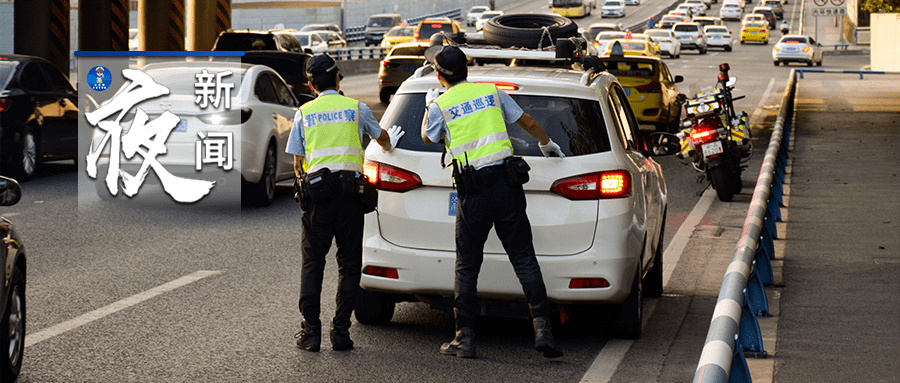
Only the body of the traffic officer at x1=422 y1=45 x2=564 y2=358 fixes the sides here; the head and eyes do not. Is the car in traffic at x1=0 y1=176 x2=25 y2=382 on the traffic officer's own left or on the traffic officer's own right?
on the traffic officer's own left

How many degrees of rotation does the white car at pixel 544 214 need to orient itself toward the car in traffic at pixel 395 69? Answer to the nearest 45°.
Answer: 0° — it already faces it

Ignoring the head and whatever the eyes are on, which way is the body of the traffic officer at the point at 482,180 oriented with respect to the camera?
away from the camera

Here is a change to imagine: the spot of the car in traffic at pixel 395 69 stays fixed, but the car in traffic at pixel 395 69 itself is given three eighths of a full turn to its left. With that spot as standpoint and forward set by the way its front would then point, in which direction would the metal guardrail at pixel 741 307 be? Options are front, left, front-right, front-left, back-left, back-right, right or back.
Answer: front-left

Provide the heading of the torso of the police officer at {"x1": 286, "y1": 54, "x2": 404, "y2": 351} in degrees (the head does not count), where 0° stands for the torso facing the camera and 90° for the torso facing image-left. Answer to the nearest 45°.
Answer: approximately 180°

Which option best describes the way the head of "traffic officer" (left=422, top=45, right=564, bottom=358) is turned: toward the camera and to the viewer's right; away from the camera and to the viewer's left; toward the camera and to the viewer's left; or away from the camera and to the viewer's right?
away from the camera and to the viewer's left

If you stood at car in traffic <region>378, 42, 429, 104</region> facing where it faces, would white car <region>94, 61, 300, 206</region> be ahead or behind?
behind

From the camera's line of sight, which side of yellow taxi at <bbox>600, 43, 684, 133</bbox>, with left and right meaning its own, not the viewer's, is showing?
back
